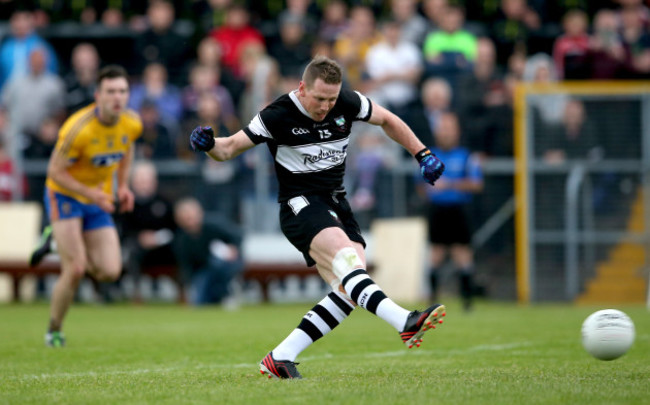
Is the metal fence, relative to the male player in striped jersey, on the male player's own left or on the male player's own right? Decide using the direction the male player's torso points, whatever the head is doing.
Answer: on the male player's own left

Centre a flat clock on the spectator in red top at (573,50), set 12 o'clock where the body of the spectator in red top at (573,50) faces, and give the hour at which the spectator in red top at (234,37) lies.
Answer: the spectator in red top at (234,37) is roughly at 3 o'clock from the spectator in red top at (573,50).

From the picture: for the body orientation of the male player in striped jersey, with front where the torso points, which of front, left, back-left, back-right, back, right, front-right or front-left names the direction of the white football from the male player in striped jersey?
front-left

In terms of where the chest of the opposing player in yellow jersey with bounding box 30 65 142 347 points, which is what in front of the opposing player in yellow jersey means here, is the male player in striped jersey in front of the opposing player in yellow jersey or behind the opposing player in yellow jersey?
in front

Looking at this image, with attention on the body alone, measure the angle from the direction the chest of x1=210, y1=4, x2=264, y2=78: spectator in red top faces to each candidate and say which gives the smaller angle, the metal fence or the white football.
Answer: the white football

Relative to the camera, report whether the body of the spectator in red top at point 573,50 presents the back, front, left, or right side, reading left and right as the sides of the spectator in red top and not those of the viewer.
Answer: front

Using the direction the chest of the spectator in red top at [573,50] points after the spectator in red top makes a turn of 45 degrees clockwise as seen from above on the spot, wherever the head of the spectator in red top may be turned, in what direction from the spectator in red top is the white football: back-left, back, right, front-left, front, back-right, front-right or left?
front-left

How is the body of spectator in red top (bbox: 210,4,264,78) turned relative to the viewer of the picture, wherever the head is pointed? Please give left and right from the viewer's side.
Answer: facing the viewer

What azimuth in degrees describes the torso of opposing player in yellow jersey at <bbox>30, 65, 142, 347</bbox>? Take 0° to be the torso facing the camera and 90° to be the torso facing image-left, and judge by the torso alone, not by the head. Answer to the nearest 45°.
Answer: approximately 315°

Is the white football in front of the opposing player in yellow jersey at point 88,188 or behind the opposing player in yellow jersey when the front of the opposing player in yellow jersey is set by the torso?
in front

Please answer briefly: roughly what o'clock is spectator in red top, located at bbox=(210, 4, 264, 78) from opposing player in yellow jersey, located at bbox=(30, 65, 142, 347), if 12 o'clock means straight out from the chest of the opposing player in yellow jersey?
The spectator in red top is roughly at 8 o'clock from the opposing player in yellow jersey.

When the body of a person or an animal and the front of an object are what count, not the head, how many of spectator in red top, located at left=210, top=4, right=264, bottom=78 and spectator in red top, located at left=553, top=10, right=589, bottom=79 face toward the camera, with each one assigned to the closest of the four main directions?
2

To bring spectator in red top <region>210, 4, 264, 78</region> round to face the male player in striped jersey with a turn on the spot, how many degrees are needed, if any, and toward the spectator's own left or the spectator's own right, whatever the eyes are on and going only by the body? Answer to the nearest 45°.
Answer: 0° — they already face them
